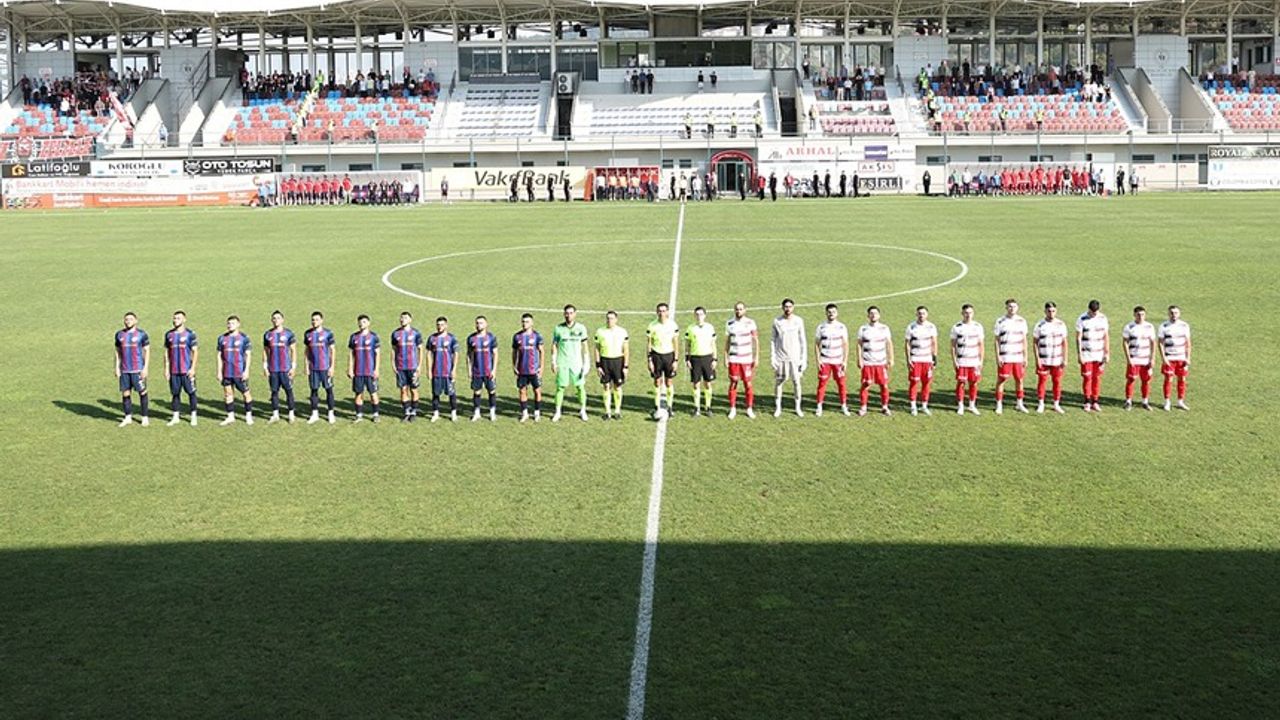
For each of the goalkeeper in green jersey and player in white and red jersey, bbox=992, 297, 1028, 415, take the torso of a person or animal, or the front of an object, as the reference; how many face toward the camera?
2

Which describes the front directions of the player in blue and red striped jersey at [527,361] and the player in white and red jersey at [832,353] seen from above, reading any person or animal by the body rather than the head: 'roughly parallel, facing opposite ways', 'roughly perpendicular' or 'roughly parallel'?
roughly parallel

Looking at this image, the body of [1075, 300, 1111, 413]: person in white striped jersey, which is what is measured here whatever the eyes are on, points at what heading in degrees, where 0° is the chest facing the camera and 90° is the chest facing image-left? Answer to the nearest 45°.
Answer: approximately 0°

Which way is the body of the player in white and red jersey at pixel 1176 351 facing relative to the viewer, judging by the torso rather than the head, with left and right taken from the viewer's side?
facing the viewer

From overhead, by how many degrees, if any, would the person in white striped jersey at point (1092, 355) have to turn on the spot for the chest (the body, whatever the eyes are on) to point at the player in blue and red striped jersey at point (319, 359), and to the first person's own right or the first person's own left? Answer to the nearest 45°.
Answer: approximately 90° to the first person's own right

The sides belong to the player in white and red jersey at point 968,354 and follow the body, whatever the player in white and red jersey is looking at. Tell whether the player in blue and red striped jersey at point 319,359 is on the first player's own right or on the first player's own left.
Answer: on the first player's own right

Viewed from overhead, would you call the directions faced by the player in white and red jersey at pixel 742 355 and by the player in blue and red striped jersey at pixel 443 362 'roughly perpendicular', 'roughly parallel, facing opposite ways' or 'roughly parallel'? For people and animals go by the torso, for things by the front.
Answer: roughly parallel

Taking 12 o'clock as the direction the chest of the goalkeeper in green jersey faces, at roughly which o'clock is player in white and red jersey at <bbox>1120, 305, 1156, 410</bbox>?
The player in white and red jersey is roughly at 9 o'clock from the goalkeeper in green jersey.

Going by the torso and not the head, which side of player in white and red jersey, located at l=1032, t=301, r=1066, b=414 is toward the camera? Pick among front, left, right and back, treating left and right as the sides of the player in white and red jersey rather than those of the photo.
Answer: front
